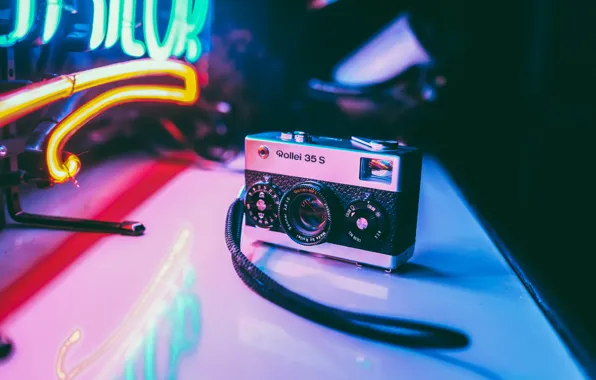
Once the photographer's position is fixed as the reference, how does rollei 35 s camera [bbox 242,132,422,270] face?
facing the viewer and to the left of the viewer

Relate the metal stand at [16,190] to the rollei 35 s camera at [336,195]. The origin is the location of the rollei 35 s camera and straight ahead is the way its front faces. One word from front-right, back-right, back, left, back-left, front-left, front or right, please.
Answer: front-right

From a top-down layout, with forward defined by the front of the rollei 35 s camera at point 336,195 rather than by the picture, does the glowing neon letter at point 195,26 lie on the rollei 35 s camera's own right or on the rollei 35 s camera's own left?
on the rollei 35 s camera's own right
